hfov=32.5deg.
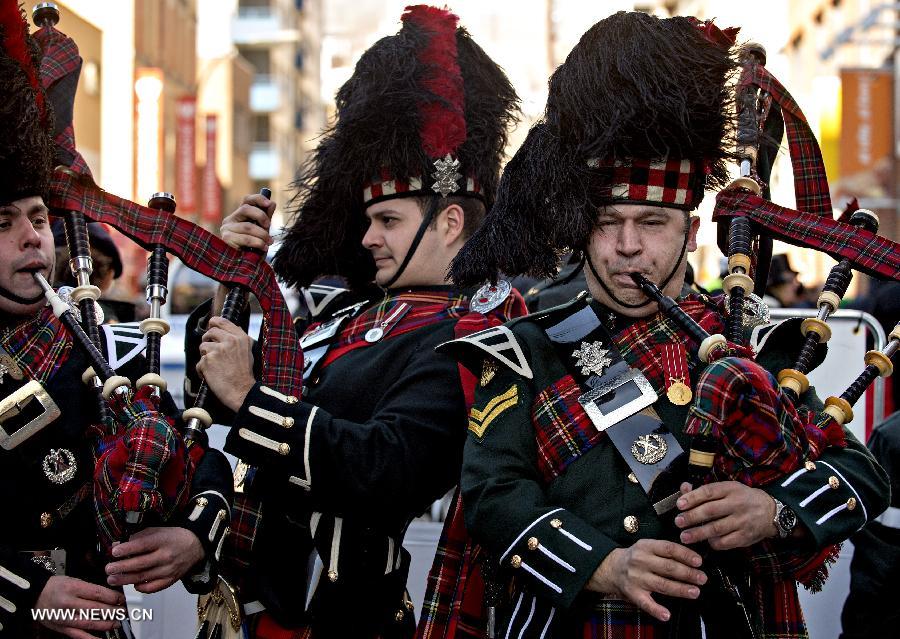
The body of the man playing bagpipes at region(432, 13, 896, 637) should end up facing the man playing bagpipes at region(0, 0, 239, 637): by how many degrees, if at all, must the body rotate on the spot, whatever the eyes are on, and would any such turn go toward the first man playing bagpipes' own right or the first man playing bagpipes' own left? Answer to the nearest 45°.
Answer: approximately 90° to the first man playing bagpipes' own right

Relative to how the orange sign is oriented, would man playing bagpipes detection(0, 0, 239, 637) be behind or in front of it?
in front

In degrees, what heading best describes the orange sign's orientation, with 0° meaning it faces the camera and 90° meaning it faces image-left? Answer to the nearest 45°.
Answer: approximately 0°

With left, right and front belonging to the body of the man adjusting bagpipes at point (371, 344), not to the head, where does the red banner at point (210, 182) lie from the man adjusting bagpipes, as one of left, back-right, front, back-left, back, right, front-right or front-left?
right
